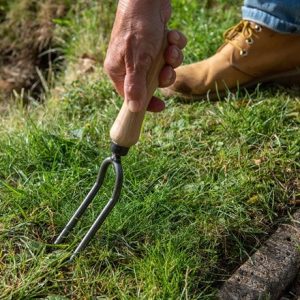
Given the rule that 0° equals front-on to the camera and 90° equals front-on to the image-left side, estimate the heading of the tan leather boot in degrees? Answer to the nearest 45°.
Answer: approximately 90°
